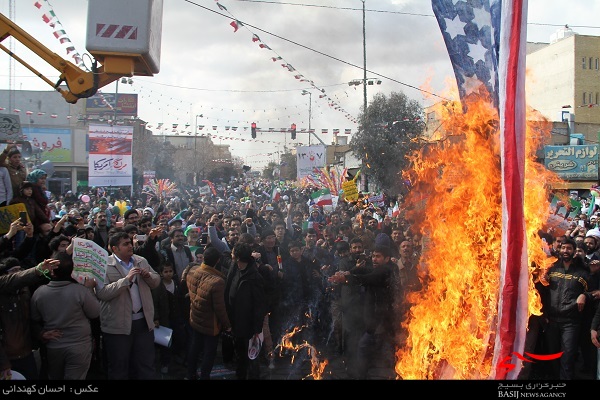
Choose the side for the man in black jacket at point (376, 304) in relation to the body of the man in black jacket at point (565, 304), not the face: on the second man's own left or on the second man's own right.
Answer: on the second man's own right

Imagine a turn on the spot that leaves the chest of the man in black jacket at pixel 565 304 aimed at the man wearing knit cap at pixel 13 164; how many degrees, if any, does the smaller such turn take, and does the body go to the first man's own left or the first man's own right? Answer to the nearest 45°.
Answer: approximately 90° to the first man's own right

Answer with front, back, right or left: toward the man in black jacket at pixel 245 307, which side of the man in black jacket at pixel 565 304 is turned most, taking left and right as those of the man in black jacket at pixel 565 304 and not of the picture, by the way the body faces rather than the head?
right

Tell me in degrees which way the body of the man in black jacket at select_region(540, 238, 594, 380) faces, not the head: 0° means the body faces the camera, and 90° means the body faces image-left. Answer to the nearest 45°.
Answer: approximately 0°

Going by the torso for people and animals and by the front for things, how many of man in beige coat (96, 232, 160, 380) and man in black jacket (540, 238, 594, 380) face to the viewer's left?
0

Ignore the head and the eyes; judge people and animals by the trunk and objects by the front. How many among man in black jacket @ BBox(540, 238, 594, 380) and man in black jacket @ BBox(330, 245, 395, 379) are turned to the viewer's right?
0

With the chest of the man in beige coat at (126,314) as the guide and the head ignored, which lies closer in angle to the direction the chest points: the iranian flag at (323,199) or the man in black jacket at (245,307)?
the man in black jacket

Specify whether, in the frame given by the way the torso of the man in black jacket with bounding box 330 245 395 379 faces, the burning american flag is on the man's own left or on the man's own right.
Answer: on the man's own left

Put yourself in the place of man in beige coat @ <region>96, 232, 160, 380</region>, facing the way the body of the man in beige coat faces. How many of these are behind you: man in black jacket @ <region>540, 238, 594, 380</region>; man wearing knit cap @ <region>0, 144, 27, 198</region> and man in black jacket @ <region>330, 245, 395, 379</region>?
1
